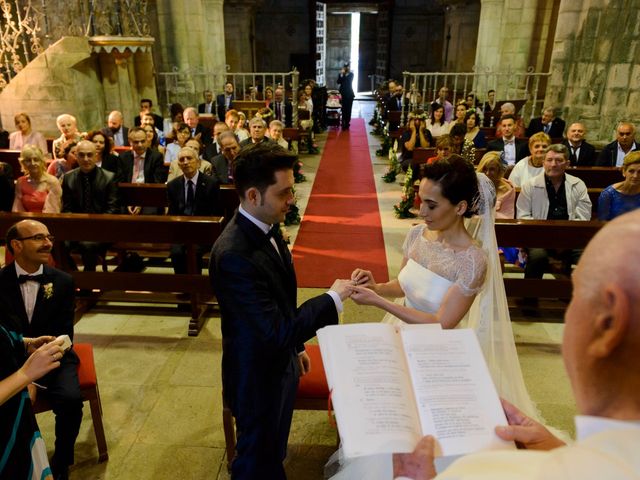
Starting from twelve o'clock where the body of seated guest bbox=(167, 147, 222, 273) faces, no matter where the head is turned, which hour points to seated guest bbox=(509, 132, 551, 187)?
seated guest bbox=(509, 132, 551, 187) is roughly at 9 o'clock from seated guest bbox=(167, 147, 222, 273).

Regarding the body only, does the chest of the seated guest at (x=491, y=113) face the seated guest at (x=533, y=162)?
yes

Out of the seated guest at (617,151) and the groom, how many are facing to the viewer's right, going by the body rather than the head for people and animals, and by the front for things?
1

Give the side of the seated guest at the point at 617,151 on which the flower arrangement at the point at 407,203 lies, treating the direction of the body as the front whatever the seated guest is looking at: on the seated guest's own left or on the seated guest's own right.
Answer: on the seated guest's own right

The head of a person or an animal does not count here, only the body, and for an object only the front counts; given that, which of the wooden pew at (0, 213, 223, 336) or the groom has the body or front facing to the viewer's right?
the groom

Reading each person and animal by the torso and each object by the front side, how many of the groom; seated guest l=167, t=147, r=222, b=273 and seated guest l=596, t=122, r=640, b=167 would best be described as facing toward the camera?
2

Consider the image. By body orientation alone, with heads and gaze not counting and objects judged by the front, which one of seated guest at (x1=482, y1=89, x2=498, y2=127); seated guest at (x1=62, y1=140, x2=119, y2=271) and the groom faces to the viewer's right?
the groom
